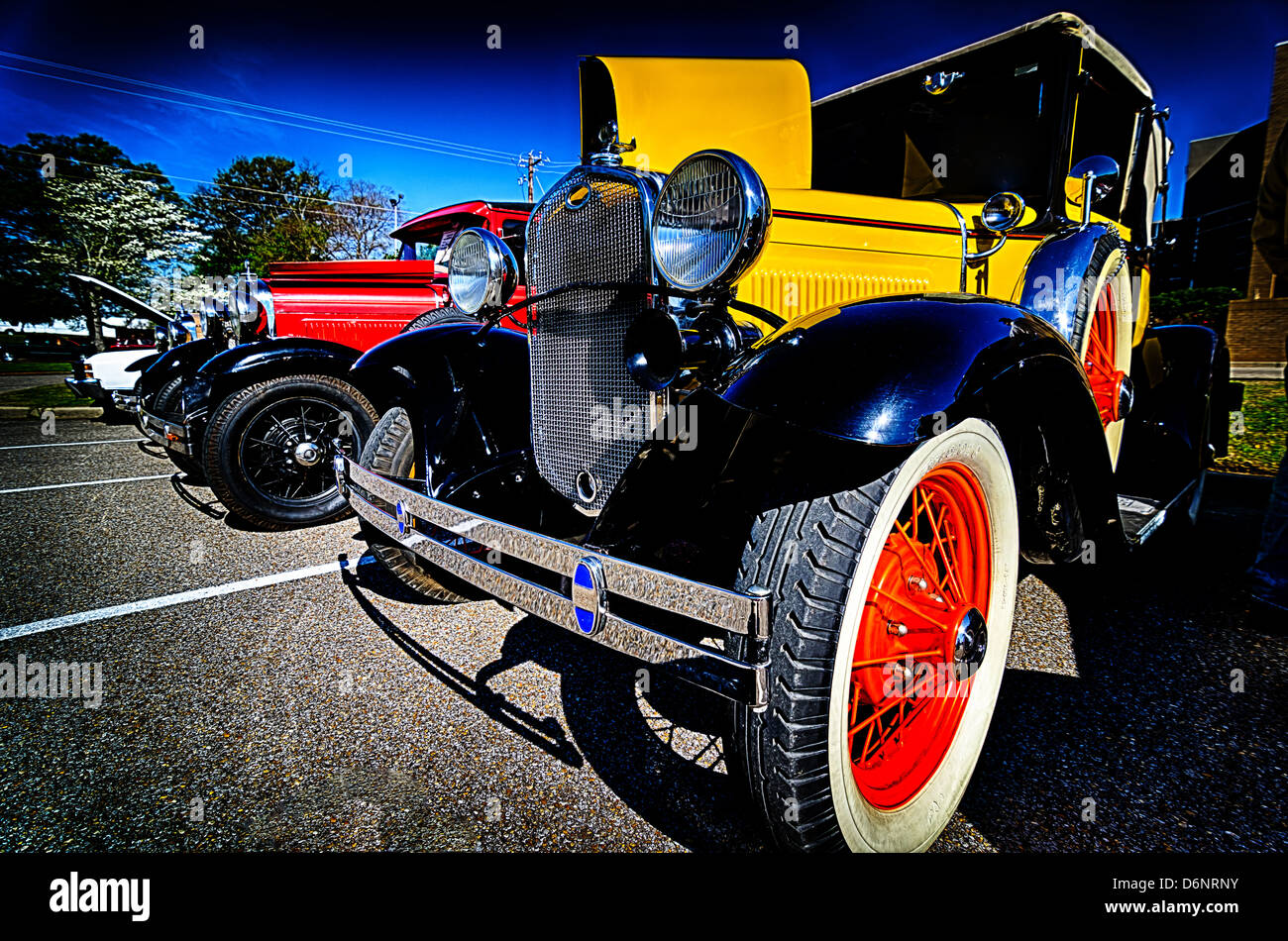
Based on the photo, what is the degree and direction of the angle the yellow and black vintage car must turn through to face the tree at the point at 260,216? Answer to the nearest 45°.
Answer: approximately 90° to its right

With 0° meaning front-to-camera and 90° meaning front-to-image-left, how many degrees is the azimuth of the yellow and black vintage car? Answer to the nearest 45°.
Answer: approximately 45°

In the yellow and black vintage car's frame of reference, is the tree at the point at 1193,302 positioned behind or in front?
behind

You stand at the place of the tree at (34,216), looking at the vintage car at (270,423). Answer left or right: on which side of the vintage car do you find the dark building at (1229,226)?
left

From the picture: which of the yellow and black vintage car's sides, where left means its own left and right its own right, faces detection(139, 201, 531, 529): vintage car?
right

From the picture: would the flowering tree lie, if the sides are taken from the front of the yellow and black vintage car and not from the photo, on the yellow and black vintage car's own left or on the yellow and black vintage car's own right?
on the yellow and black vintage car's own right
